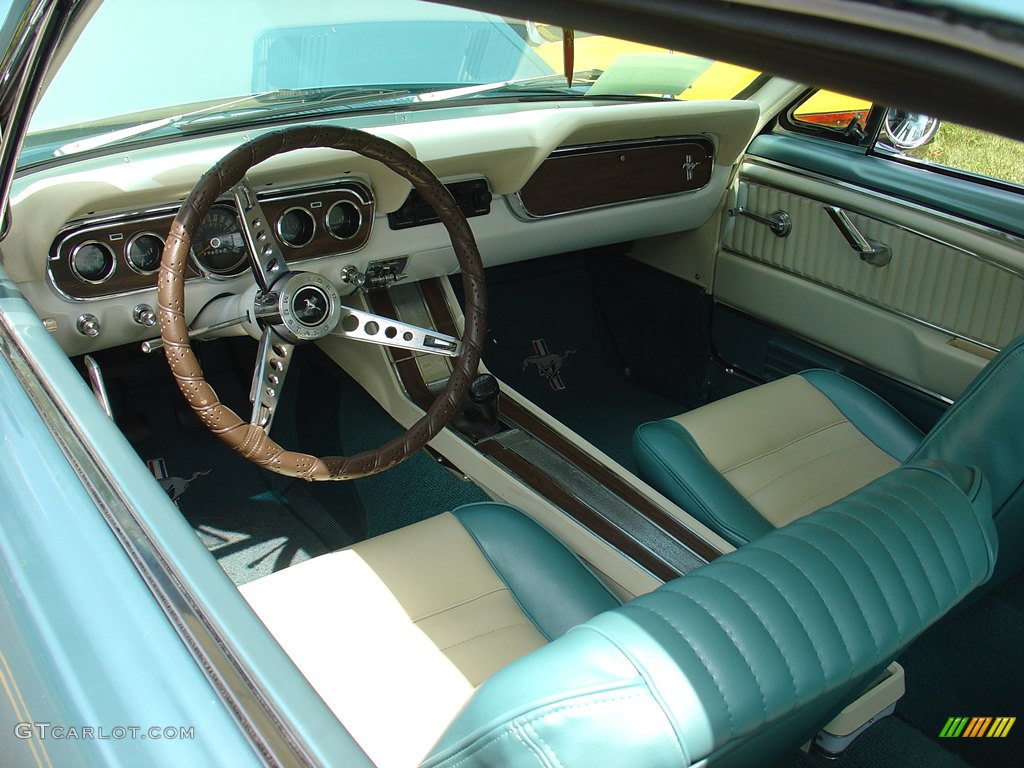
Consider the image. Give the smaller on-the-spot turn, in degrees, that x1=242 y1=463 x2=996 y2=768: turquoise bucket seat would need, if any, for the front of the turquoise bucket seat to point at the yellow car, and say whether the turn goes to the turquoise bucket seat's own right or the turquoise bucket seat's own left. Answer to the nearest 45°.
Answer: approximately 45° to the turquoise bucket seat's own right

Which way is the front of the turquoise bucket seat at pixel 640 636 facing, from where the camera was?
facing away from the viewer and to the left of the viewer

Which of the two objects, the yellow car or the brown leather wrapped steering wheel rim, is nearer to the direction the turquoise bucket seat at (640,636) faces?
the brown leather wrapped steering wheel rim

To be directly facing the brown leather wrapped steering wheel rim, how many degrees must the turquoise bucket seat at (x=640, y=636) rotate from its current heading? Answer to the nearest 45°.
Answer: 0° — it already faces it
